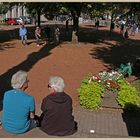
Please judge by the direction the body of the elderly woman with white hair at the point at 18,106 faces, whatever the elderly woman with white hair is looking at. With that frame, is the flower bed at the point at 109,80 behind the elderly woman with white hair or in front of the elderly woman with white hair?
in front

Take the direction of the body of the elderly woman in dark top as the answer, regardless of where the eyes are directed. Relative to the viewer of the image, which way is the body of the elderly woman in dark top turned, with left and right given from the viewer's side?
facing away from the viewer

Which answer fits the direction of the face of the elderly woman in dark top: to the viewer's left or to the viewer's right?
to the viewer's left

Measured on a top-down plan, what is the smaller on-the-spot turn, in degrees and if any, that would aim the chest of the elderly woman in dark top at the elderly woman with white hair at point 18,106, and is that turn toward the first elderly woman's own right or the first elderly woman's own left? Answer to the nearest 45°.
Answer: approximately 90° to the first elderly woman's own left

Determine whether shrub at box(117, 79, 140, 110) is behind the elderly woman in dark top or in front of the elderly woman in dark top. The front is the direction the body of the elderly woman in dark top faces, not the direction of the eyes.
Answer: in front

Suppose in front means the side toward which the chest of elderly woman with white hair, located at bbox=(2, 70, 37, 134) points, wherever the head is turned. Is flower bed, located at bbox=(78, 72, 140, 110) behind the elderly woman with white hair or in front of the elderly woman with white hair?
in front

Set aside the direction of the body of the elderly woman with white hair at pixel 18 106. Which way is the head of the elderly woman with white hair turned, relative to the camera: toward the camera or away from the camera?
away from the camera

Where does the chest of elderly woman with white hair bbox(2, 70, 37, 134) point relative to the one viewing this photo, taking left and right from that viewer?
facing away from the viewer and to the right of the viewer

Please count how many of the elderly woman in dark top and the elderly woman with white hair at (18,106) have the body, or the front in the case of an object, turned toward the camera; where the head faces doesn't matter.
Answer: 0

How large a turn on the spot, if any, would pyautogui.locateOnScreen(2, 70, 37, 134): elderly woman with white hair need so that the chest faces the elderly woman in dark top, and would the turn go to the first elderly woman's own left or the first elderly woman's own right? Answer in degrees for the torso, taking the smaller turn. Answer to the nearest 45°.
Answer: approximately 45° to the first elderly woman's own right
